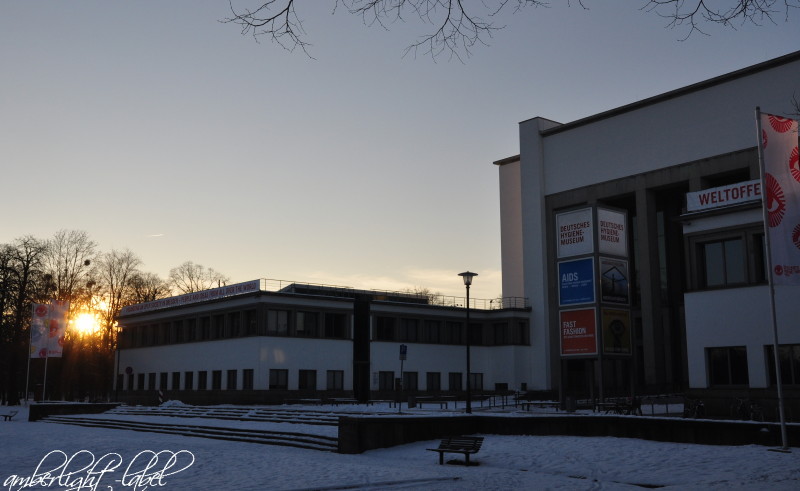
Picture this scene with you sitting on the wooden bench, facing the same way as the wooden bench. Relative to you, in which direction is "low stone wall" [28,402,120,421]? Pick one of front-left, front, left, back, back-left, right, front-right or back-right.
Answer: right

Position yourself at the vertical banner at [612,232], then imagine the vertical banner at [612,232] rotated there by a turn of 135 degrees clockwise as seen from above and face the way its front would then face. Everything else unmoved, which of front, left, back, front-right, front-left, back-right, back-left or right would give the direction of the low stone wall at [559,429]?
left

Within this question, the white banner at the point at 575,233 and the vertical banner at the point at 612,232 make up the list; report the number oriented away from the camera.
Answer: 0

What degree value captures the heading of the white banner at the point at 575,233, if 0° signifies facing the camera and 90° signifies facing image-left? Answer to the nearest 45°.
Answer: approximately 45°

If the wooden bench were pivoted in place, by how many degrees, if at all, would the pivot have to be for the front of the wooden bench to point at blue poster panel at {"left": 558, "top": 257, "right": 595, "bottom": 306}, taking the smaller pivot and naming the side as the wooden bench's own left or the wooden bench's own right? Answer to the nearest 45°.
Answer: approximately 135° to the wooden bench's own right

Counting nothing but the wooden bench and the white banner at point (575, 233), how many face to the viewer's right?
0

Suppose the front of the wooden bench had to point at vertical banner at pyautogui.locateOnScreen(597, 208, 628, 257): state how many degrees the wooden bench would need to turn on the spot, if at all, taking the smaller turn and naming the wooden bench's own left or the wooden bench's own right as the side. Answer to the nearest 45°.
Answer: approximately 180°

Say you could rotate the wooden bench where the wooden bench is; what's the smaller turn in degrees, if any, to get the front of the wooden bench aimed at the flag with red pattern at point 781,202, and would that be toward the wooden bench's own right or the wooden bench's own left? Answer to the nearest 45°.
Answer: approximately 135° to the wooden bench's own left

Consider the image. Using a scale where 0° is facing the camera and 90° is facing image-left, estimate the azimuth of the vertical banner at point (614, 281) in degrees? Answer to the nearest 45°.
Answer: approximately 315°
